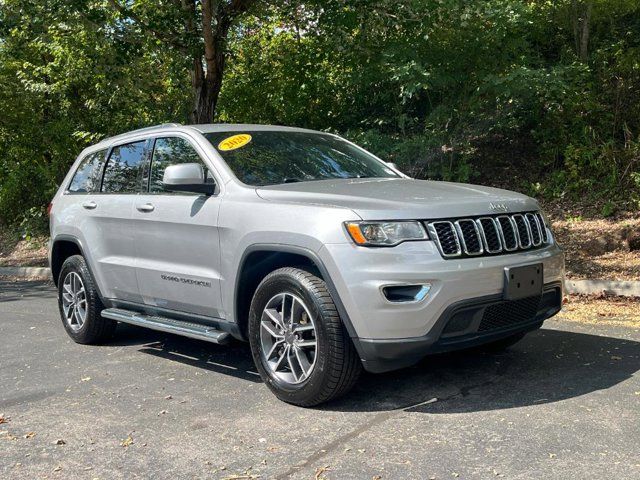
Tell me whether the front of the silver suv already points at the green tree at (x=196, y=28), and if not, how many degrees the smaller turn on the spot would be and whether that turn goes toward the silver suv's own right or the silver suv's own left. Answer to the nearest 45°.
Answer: approximately 135° to the silver suv's own left

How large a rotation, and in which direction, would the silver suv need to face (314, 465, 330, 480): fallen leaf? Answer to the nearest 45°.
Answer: approximately 45° to its right

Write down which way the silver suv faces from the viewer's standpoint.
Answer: facing the viewer and to the right of the viewer

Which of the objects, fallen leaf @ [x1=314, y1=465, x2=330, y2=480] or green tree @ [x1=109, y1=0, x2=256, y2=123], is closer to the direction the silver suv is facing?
the fallen leaf
